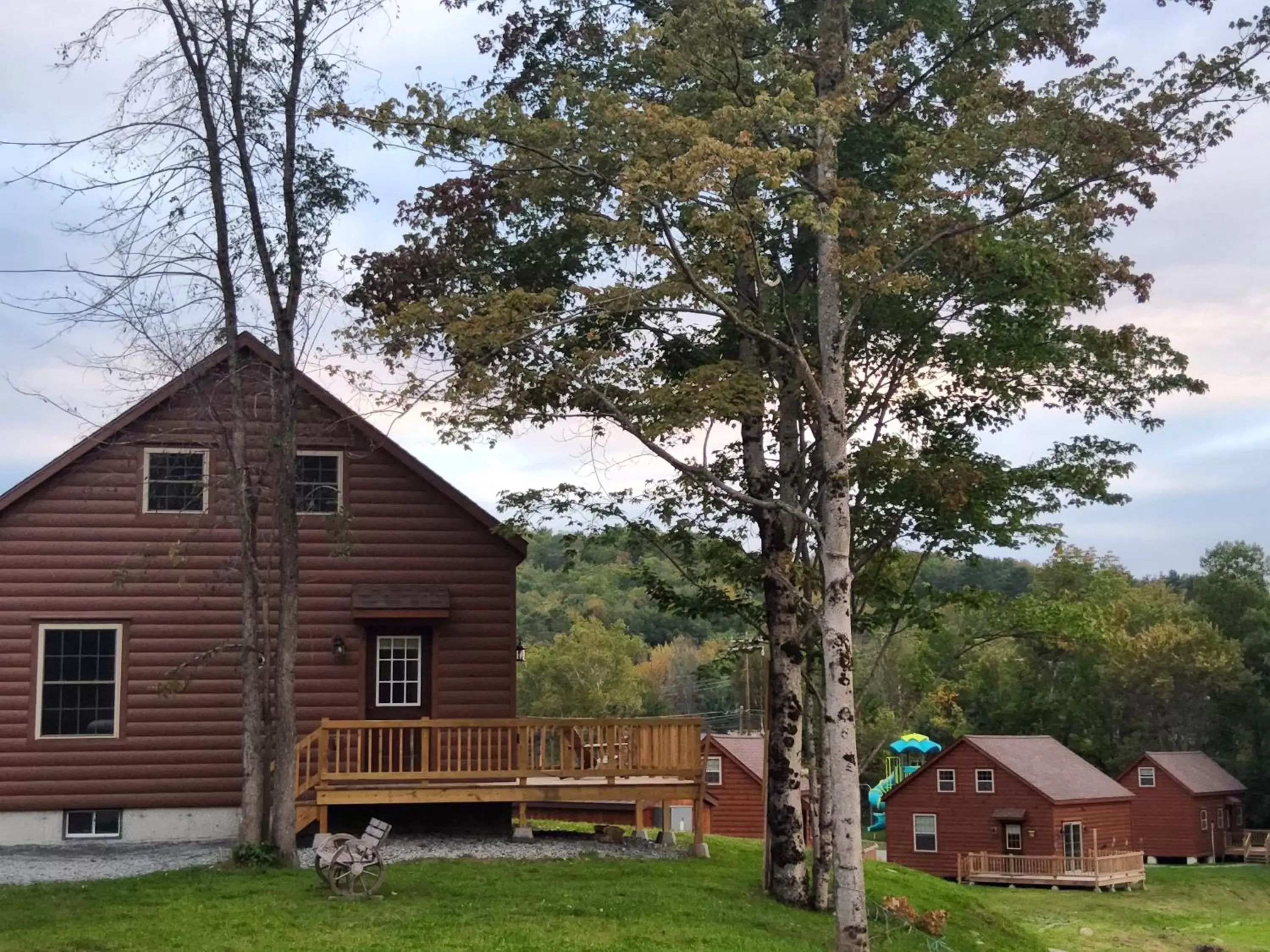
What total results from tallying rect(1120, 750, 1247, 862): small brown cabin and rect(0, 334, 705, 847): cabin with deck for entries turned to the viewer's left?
0

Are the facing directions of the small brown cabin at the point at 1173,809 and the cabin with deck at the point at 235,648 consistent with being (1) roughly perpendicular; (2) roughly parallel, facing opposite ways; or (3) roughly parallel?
roughly parallel

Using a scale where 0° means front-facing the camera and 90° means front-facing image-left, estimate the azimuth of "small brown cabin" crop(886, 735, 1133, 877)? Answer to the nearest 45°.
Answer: approximately 45°

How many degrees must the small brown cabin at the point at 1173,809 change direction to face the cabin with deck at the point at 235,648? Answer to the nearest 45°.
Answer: approximately 45° to its right

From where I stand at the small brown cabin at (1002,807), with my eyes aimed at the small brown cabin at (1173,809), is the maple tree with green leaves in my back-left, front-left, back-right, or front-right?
back-right

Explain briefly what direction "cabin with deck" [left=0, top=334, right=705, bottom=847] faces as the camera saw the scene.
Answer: facing the viewer

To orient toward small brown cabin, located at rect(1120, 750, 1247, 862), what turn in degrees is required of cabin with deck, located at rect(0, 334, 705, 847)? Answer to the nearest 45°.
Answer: approximately 135° to its left

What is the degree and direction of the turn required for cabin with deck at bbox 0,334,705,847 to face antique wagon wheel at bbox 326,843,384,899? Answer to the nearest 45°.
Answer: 0° — it already faces it

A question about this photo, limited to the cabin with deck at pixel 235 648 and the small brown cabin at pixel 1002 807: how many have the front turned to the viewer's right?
0

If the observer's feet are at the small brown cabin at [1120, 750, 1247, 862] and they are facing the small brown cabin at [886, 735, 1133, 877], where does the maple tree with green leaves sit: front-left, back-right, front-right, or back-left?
front-left

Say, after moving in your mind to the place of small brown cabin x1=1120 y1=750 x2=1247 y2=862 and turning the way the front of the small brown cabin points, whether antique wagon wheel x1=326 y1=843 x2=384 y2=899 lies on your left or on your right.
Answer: on your right
